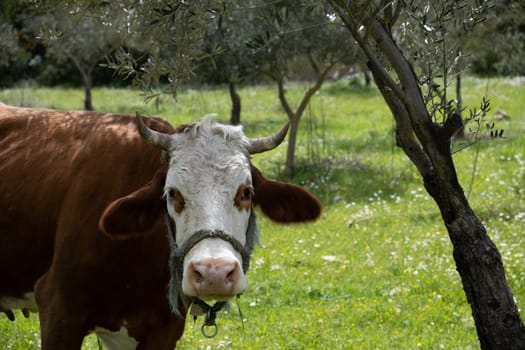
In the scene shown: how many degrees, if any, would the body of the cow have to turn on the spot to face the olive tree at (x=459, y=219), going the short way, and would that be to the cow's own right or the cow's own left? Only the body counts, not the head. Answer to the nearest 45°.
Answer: approximately 45° to the cow's own left
